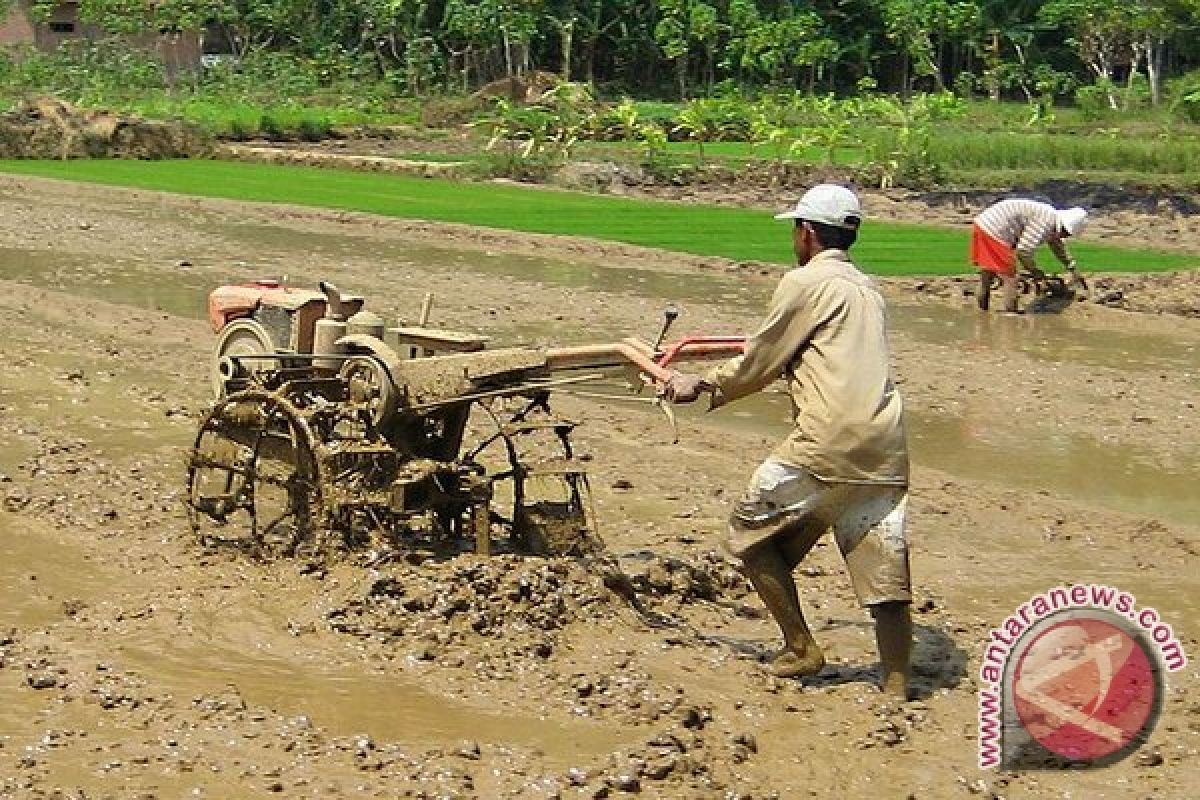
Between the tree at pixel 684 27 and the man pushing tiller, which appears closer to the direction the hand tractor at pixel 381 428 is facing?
the tree

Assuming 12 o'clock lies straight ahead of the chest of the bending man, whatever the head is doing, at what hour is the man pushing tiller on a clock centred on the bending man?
The man pushing tiller is roughly at 3 o'clock from the bending man.

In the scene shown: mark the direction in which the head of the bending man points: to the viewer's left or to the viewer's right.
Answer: to the viewer's right

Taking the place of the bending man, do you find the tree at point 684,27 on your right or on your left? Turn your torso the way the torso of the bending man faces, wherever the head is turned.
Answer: on your left

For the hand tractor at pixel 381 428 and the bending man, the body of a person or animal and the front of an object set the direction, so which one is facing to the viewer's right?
the bending man

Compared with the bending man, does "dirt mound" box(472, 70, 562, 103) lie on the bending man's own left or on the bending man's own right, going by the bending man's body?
on the bending man's own left

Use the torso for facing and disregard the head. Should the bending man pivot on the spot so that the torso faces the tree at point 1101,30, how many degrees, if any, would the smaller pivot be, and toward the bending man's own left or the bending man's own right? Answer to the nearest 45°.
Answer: approximately 90° to the bending man's own left

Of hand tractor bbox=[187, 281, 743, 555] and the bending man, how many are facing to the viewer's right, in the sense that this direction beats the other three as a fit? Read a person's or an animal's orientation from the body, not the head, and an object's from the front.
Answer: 1

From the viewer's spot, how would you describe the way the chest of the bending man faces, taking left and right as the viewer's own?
facing to the right of the viewer

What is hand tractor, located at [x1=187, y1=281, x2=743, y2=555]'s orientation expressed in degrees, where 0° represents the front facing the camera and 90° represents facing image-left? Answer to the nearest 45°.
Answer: approximately 135°

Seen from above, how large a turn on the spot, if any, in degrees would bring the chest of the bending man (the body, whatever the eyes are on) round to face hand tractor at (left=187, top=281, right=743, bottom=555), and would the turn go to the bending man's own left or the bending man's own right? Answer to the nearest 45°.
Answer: approximately 90° to the bending man's own right

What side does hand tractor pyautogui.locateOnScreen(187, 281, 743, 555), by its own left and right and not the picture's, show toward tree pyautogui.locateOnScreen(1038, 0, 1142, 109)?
right

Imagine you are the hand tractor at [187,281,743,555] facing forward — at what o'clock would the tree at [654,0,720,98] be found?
The tree is roughly at 2 o'clock from the hand tractor.
